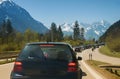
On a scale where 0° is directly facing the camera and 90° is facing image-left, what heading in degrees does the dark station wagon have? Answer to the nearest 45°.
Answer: approximately 180°
